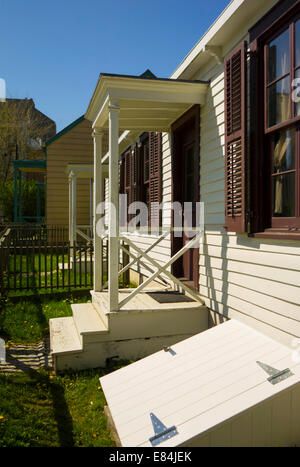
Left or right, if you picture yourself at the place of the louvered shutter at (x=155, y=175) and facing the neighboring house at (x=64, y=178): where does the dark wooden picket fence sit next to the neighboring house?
left

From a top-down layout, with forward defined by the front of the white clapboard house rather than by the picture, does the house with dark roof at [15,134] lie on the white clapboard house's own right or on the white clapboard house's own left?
on the white clapboard house's own right

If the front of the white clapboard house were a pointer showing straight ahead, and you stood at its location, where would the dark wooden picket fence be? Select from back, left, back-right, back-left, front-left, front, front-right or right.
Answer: front-right

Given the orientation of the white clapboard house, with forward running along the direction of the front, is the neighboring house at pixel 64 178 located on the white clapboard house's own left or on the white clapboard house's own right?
on the white clapboard house's own right

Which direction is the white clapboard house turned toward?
to the viewer's left
